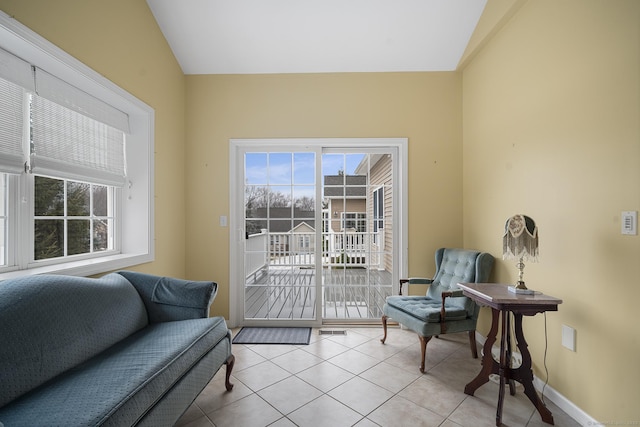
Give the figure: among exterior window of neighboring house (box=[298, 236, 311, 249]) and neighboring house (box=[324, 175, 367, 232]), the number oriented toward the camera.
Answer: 2

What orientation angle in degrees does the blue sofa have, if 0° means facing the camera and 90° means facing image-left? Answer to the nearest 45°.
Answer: approximately 315°

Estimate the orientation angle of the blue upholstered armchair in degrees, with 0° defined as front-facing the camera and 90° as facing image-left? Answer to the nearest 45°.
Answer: approximately 45°

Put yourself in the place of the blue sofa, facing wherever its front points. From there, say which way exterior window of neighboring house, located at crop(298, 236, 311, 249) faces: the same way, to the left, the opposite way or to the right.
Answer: to the right

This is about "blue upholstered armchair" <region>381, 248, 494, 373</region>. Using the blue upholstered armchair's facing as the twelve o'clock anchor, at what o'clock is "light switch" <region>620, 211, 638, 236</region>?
The light switch is roughly at 9 o'clock from the blue upholstered armchair.

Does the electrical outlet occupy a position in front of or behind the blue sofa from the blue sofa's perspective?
in front

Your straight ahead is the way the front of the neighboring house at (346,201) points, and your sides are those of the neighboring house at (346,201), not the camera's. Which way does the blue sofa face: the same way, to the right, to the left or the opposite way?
to the left

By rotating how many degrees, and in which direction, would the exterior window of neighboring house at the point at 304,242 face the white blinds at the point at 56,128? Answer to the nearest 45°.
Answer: approximately 45° to its right

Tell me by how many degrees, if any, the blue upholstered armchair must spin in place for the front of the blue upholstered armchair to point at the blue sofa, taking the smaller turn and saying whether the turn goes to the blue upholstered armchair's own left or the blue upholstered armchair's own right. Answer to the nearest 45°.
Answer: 0° — it already faces it

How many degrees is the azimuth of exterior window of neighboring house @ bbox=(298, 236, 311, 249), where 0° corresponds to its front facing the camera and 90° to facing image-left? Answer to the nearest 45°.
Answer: approximately 0°

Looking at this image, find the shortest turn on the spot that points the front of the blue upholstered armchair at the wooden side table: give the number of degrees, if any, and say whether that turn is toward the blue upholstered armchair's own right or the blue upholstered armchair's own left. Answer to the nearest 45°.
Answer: approximately 90° to the blue upholstered armchair's own left

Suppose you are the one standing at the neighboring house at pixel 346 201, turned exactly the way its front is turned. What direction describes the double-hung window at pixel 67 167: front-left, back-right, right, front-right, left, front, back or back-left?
front-right

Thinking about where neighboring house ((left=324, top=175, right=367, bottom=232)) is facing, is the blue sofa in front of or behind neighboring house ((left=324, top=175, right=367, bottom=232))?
in front
